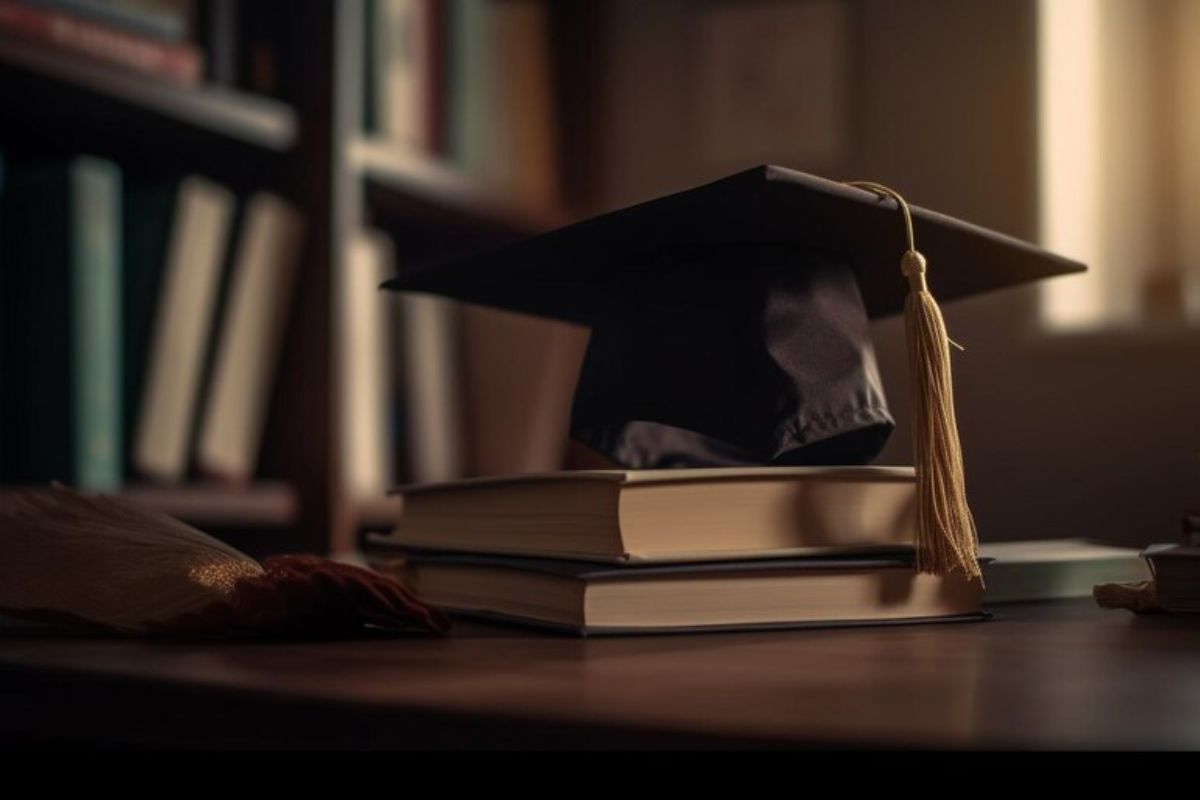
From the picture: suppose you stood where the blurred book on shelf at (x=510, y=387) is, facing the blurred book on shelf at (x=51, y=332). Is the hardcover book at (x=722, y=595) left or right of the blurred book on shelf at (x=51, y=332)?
left

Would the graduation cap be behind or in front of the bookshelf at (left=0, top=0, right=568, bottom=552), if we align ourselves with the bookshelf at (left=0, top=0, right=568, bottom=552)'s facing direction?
in front

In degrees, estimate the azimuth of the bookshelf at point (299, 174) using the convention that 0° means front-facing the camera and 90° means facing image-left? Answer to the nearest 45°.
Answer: approximately 315°
